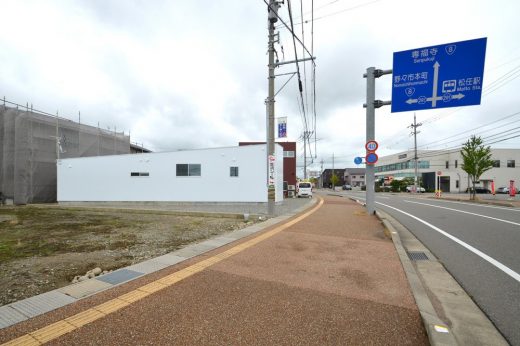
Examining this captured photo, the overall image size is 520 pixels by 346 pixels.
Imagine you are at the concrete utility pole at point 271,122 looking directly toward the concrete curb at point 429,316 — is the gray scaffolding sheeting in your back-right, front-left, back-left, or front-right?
back-right

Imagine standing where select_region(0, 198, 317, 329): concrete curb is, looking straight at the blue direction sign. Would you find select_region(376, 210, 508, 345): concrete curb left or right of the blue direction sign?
right

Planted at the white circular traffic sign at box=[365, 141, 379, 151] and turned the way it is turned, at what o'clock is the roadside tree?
The roadside tree is roughly at 7 o'clock from the white circular traffic sign.

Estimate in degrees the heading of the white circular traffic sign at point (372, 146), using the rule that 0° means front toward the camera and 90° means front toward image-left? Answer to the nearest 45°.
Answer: approximately 0°

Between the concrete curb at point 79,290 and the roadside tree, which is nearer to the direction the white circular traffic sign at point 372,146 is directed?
the concrete curb
